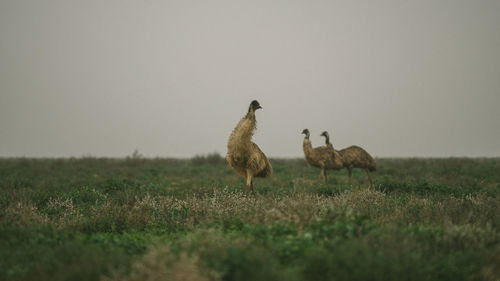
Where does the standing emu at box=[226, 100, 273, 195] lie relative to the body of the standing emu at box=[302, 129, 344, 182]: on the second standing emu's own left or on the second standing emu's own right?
on the second standing emu's own left

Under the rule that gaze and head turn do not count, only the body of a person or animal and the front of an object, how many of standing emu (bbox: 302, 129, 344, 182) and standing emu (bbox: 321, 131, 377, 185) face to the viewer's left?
2

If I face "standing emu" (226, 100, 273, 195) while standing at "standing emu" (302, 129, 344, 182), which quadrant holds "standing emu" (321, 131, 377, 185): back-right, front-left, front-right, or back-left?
back-left

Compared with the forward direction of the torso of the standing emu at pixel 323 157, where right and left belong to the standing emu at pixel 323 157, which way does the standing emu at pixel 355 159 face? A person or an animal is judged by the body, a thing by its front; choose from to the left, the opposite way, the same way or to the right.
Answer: the same way

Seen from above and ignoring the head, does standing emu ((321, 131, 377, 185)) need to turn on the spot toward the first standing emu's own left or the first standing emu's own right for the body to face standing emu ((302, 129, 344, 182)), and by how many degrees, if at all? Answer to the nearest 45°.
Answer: approximately 45° to the first standing emu's own left

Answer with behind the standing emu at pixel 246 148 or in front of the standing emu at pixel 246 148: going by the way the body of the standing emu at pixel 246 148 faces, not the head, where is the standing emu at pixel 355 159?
behind

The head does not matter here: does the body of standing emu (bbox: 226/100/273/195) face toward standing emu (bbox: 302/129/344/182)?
no

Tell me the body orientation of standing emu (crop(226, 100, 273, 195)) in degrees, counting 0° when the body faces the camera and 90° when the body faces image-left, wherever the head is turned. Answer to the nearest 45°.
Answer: approximately 45°

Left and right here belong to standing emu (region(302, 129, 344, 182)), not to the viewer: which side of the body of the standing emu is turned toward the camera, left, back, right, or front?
left

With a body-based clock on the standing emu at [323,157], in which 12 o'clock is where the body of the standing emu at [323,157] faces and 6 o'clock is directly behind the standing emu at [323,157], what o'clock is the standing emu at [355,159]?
the standing emu at [355,159] is roughly at 5 o'clock from the standing emu at [323,157].

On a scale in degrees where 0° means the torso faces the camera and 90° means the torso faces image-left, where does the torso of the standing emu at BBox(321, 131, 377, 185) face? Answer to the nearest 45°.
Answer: approximately 90°
